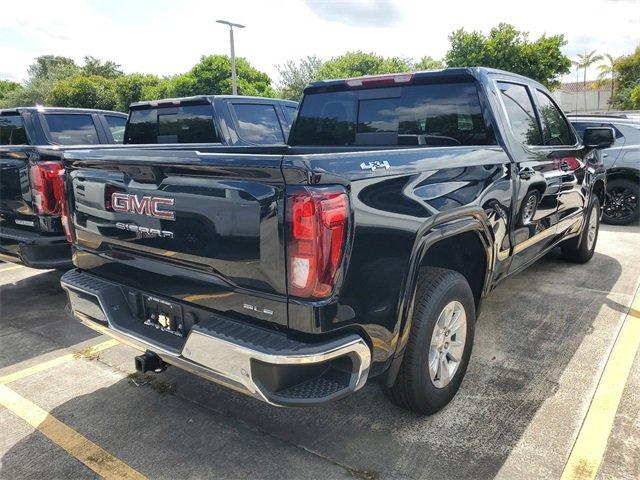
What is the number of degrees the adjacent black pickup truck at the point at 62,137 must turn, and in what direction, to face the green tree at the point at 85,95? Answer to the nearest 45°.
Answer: approximately 45° to its left

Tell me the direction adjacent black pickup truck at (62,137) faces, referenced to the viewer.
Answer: facing away from the viewer and to the right of the viewer

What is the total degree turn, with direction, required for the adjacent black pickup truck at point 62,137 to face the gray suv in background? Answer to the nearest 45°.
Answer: approximately 45° to its right

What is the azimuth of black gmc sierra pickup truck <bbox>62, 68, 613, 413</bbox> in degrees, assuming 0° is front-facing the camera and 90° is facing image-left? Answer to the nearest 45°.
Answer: approximately 225°

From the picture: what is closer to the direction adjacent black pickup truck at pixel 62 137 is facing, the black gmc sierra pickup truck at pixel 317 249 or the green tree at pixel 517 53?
the green tree

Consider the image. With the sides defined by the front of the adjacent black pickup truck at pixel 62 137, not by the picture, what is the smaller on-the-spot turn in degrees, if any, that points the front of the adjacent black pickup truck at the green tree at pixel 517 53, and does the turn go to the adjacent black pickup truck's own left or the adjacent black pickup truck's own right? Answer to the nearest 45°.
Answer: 0° — it already faces it

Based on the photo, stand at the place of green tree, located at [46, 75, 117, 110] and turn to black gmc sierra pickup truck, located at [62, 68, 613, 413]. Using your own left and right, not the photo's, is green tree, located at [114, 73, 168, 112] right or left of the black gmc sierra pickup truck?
left

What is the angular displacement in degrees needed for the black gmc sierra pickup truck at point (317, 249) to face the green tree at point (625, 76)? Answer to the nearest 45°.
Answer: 0° — it already faces it
